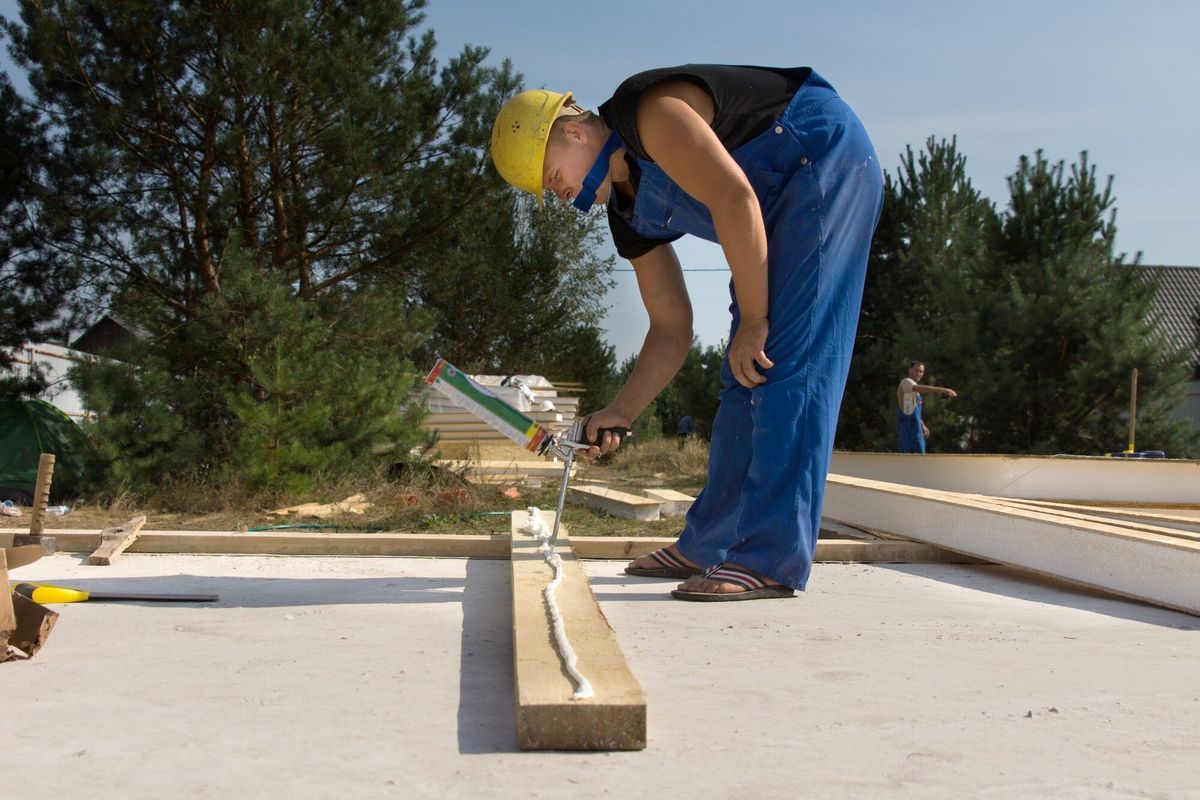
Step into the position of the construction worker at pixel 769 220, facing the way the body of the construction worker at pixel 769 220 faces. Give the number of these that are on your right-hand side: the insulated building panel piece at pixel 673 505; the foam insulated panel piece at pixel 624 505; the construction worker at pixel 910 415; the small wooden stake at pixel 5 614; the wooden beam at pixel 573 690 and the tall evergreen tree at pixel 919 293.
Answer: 4

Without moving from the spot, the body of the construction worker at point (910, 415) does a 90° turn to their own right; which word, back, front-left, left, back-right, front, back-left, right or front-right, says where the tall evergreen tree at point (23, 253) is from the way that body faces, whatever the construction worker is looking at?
front-right

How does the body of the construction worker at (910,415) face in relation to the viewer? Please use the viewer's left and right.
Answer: facing to the right of the viewer

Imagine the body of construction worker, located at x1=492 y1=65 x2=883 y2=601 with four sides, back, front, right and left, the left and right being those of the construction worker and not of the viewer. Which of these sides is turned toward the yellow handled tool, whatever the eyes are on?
front

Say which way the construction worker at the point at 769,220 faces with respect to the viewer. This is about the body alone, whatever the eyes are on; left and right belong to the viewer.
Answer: facing to the left of the viewer

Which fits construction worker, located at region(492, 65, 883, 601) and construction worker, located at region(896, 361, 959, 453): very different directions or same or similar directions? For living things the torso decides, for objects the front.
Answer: very different directions

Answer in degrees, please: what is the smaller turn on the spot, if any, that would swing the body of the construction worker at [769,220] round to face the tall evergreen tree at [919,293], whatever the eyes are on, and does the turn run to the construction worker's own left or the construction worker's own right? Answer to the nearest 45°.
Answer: approximately 90° to the construction worker's own right

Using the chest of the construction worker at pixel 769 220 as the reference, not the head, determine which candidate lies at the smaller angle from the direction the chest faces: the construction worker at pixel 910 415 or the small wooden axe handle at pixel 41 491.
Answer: the small wooden axe handle

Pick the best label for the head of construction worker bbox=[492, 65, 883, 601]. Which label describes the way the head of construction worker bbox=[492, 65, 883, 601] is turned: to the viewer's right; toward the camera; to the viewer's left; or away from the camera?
to the viewer's left

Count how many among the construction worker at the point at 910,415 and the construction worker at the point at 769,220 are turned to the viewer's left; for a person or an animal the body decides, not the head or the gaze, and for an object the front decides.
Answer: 1

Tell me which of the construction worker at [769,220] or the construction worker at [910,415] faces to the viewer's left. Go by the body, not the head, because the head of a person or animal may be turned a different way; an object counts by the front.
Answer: the construction worker at [769,220]

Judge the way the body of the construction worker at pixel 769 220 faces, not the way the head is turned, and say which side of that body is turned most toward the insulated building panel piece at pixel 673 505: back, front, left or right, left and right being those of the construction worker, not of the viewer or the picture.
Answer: right

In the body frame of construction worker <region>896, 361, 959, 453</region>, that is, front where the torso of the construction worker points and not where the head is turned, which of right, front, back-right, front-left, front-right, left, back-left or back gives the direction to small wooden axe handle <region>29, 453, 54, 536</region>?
right

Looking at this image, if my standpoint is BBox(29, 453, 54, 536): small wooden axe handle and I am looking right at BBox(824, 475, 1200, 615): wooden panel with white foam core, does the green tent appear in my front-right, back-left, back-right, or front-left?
back-left

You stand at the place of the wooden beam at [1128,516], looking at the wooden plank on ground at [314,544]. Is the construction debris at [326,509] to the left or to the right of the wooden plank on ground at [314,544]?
right
